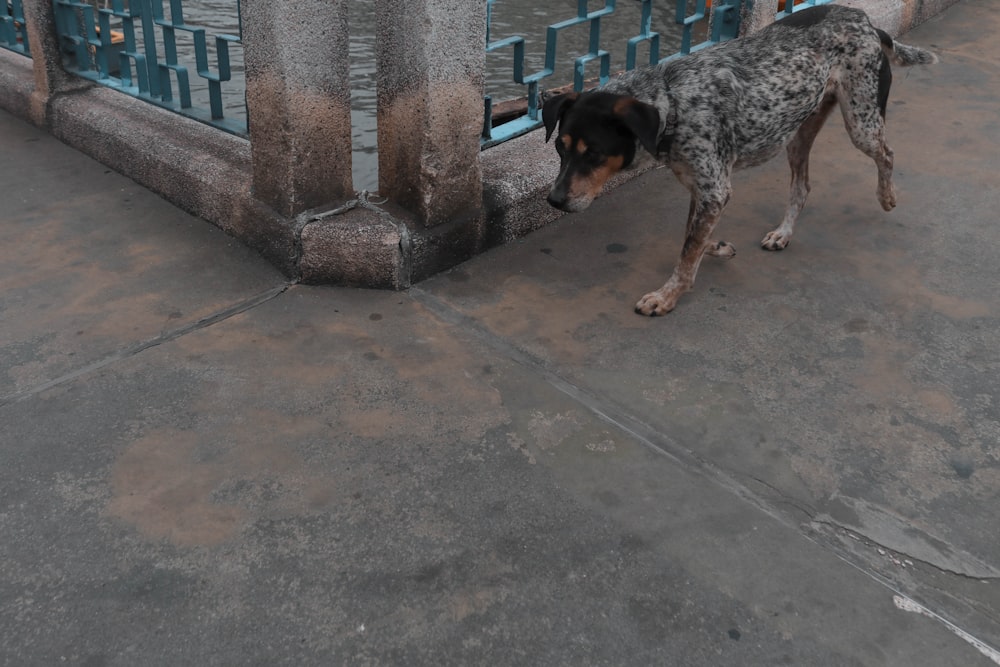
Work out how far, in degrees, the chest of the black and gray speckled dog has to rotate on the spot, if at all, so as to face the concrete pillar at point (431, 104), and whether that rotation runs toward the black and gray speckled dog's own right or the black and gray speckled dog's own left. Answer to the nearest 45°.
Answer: approximately 45° to the black and gray speckled dog's own right

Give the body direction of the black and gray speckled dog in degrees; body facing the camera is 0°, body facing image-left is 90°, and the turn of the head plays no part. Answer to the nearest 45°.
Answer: approximately 45°

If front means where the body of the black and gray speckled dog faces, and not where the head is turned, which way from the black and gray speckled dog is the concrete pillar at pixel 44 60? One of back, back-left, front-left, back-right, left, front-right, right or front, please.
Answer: front-right

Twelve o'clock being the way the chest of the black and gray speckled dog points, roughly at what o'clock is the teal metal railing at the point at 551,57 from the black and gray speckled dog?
The teal metal railing is roughly at 3 o'clock from the black and gray speckled dog.

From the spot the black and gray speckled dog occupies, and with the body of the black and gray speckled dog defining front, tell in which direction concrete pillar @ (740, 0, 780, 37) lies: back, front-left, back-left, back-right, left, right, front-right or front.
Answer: back-right

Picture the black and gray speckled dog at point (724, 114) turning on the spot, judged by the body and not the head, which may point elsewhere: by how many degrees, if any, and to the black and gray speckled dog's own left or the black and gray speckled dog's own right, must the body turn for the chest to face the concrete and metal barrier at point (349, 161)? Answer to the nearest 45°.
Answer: approximately 45° to the black and gray speckled dog's own right

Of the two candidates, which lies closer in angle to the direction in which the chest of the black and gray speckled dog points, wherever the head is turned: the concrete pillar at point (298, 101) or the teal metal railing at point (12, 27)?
the concrete pillar

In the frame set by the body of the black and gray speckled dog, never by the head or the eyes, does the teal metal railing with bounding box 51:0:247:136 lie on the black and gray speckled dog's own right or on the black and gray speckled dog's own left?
on the black and gray speckled dog's own right

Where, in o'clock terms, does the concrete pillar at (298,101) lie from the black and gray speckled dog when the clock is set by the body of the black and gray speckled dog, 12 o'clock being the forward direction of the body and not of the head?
The concrete pillar is roughly at 1 o'clock from the black and gray speckled dog.
